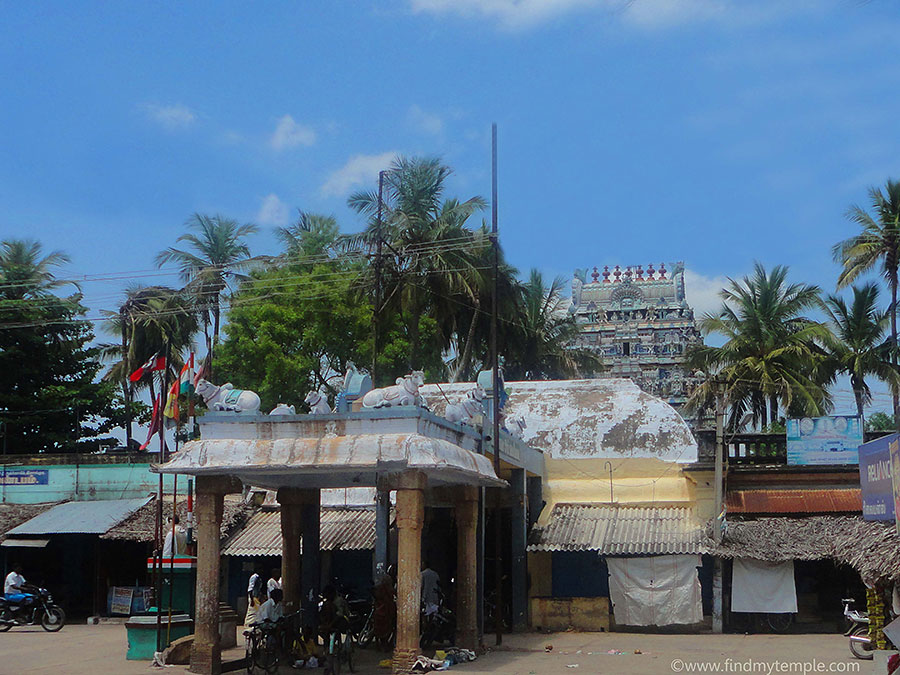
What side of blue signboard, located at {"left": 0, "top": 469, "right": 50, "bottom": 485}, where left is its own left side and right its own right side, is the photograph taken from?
front

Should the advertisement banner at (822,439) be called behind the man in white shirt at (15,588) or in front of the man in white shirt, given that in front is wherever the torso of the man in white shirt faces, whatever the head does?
in front

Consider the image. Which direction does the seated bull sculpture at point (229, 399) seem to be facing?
to the viewer's left

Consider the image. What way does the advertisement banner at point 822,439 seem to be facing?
toward the camera

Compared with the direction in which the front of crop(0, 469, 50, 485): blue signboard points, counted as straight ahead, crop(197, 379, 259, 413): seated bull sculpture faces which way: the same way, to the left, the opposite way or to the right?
to the right

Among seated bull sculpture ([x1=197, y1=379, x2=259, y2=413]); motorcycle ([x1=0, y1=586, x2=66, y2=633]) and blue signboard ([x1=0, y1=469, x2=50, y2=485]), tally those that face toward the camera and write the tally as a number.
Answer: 1

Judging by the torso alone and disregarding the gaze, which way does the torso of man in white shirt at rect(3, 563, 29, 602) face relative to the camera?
to the viewer's right

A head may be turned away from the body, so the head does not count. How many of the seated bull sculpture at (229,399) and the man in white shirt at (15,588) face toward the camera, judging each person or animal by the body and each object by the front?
0

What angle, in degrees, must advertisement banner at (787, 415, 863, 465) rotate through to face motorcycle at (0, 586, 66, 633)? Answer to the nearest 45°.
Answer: approximately 90° to its right

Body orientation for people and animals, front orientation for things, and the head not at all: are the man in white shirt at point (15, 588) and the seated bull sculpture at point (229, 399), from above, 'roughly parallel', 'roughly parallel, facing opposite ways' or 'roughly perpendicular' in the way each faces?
roughly parallel, facing opposite ways

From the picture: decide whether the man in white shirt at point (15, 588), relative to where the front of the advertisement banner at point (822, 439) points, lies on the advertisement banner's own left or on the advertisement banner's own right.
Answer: on the advertisement banner's own right

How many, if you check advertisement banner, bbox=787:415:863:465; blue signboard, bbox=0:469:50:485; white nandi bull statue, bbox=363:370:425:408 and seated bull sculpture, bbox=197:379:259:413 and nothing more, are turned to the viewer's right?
1

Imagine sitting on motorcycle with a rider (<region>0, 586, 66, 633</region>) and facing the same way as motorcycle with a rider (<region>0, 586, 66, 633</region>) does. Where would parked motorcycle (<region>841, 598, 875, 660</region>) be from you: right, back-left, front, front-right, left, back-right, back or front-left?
front-right

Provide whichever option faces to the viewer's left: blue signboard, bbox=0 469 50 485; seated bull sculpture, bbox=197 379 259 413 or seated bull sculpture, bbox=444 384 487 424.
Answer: seated bull sculpture, bbox=197 379 259 413

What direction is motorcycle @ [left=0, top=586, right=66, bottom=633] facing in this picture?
to the viewer's right

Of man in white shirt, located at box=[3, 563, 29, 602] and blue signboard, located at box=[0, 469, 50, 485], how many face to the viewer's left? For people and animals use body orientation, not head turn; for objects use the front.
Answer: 0

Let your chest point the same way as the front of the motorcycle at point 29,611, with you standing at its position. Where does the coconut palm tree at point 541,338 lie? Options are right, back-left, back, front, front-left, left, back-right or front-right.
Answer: front-left

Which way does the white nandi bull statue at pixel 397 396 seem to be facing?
to the viewer's right

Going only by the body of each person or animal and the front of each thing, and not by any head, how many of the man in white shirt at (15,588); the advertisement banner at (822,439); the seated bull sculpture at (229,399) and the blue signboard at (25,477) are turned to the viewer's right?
1

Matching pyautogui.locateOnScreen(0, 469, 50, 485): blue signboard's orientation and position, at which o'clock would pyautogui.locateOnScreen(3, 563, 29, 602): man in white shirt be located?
The man in white shirt is roughly at 12 o'clock from the blue signboard.
